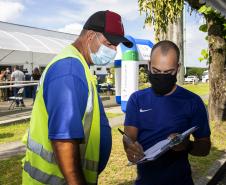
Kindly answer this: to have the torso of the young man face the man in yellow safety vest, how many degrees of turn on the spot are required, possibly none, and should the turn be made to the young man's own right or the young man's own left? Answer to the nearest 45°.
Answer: approximately 45° to the young man's own right

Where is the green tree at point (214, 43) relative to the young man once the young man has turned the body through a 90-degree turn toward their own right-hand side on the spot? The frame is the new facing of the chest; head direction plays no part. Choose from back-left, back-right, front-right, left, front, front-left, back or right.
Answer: right

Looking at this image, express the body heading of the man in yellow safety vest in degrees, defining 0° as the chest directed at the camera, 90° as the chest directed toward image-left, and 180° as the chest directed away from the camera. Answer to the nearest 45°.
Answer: approximately 270°

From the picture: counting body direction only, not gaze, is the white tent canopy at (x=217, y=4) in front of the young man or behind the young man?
behind

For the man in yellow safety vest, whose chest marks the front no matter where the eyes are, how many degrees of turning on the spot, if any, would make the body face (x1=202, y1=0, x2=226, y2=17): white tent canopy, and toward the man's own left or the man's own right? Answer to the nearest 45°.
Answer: approximately 45° to the man's own left

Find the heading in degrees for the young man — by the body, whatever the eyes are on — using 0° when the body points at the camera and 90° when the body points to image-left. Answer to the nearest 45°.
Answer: approximately 0°

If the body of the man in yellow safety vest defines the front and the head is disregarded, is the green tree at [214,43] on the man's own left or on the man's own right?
on the man's own left

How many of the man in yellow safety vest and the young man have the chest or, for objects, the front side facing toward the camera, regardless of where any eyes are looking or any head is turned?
1
